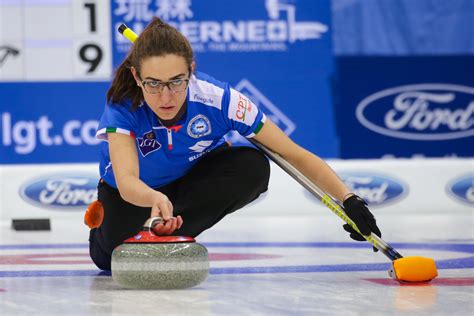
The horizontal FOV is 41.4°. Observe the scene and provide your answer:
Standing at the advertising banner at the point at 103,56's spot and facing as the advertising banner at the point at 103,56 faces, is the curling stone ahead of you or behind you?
ahead

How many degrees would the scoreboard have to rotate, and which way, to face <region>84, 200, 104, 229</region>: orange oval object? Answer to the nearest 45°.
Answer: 0° — it already faces it

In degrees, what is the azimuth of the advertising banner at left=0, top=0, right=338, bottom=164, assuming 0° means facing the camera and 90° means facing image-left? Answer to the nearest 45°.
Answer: approximately 0°

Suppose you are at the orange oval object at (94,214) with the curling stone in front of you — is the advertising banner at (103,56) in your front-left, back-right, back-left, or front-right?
back-left

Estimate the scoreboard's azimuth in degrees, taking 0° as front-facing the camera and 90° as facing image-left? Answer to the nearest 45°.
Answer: approximately 0°

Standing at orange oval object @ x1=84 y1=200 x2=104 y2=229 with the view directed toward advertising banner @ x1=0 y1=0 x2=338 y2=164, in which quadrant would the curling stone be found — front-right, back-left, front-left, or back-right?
back-right

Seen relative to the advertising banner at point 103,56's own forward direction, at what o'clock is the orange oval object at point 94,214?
The orange oval object is roughly at 12 o'clock from the advertising banner.
